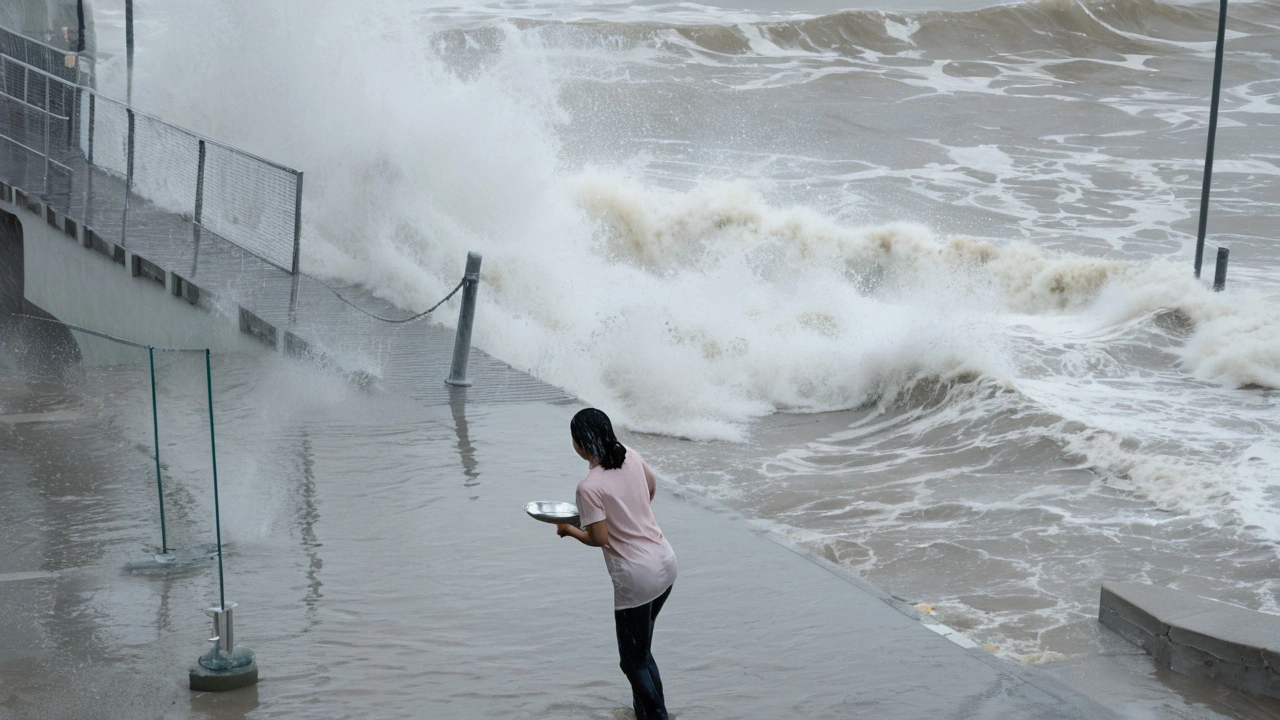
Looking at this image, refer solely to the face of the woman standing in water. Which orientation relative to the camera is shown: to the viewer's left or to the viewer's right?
to the viewer's left

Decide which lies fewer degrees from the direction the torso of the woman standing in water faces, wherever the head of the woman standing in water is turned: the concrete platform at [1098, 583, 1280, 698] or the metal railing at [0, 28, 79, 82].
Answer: the metal railing

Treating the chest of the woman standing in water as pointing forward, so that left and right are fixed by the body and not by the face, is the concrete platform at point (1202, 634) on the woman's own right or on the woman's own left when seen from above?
on the woman's own right

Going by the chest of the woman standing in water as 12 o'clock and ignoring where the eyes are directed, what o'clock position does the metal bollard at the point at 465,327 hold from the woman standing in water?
The metal bollard is roughly at 1 o'clock from the woman standing in water.

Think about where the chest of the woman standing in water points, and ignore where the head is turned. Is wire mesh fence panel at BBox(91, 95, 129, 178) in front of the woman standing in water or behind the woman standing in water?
in front

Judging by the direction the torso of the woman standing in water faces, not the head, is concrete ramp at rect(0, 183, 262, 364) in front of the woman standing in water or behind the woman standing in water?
in front

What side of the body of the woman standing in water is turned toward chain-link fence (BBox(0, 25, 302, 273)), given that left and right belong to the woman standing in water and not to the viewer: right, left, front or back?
front

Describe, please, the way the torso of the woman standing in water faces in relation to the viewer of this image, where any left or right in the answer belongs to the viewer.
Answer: facing away from the viewer and to the left of the viewer
